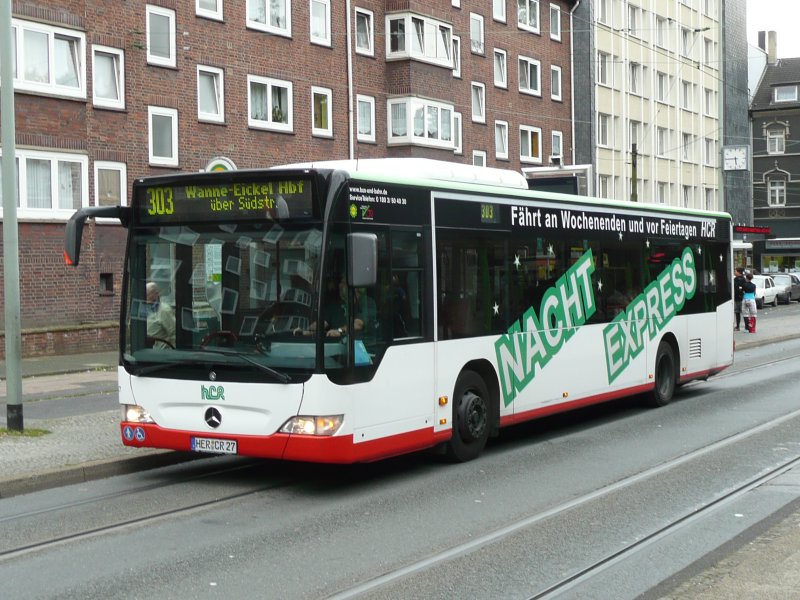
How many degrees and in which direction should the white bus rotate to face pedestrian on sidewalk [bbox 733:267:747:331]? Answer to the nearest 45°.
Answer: approximately 180°

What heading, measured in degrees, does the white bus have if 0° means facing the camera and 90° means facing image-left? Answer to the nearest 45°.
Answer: approximately 45°

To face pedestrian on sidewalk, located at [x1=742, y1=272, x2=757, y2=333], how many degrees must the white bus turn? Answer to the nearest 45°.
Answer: approximately 180°

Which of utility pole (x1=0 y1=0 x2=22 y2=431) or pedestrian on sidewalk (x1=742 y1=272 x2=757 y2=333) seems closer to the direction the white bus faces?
the utility pole

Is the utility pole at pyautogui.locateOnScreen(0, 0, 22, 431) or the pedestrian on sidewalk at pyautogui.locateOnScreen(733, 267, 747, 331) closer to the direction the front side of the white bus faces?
the utility pole
